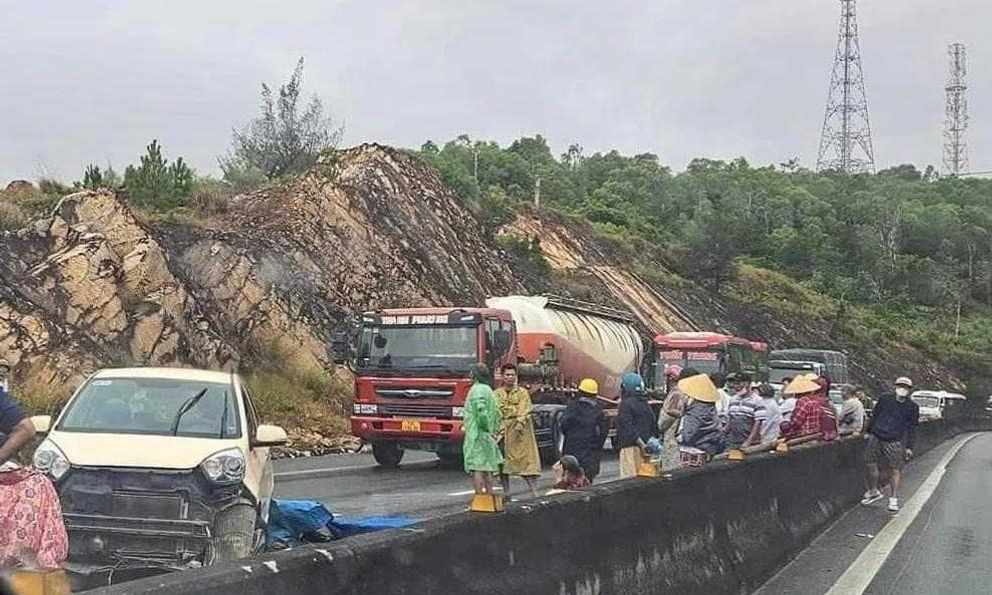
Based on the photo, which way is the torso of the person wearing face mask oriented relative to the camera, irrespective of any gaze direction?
toward the camera

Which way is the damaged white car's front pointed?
toward the camera

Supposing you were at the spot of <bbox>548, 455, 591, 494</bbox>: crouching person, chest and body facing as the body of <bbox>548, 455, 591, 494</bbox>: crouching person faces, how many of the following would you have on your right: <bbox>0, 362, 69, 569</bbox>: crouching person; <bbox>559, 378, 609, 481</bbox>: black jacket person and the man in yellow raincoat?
2

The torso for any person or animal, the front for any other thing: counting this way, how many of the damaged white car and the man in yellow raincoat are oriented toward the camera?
2

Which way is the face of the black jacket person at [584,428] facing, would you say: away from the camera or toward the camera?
away from the camera

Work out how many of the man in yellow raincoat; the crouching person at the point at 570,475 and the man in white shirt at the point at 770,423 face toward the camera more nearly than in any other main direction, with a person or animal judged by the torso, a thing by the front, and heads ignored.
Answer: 1

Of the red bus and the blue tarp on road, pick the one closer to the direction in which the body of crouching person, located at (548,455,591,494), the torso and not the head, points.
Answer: the blue tarp on road

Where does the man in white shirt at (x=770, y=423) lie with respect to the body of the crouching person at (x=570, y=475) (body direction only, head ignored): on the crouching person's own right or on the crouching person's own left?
on the crouching person's own right

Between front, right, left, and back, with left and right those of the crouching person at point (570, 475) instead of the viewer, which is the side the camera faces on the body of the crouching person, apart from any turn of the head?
left

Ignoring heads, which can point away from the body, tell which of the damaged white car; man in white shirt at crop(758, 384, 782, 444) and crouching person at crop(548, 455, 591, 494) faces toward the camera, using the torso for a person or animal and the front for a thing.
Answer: the damaged white car

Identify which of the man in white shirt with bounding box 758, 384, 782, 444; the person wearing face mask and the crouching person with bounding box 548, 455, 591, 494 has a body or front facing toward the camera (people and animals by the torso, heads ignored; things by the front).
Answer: the person wearing face mask

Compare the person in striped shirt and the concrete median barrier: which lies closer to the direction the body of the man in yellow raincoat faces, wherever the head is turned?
the concrete median barrier

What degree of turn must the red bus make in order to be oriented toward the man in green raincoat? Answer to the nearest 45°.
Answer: approximately 45° to its left
